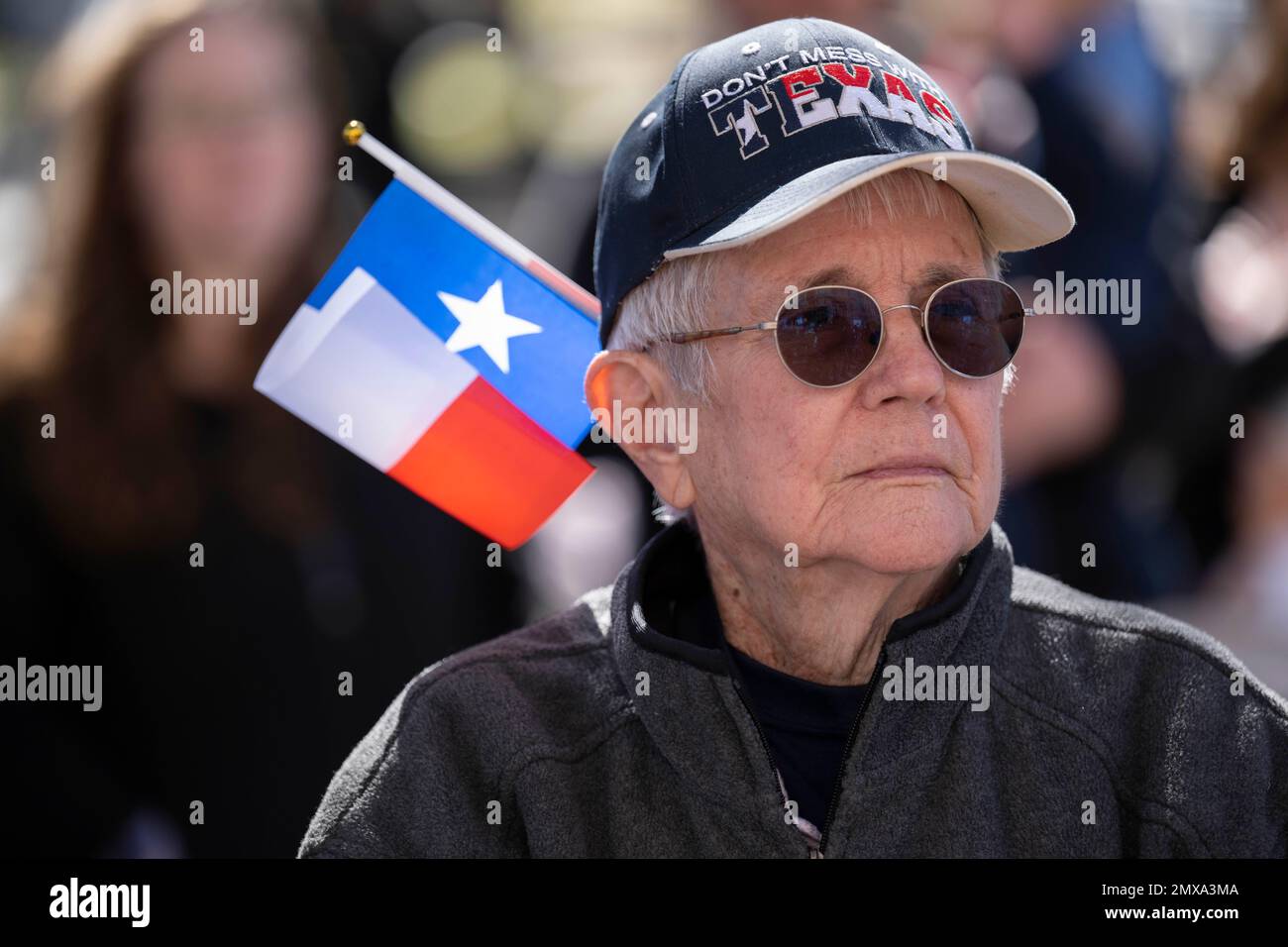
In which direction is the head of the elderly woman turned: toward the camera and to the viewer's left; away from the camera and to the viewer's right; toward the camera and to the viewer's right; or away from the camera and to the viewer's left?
toward the camera and to the viewer's right

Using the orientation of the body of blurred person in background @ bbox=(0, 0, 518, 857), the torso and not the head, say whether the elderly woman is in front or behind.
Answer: in front

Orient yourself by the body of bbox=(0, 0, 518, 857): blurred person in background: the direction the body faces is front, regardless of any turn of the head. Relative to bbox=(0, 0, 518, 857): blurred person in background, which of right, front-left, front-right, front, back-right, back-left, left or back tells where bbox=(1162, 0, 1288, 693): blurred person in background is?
left

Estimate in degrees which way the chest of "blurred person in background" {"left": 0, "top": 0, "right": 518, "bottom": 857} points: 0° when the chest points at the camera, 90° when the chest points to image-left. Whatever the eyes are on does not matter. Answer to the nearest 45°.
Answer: approximately 0°

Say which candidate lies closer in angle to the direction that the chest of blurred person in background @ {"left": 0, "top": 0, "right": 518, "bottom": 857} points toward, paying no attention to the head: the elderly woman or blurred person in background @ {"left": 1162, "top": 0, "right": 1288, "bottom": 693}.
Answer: the elderly woman
